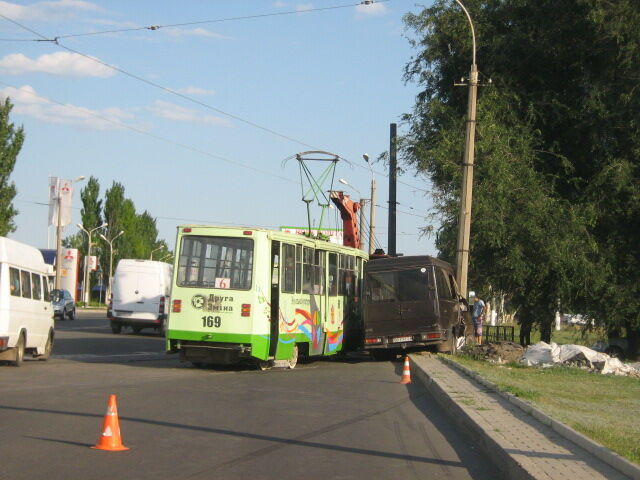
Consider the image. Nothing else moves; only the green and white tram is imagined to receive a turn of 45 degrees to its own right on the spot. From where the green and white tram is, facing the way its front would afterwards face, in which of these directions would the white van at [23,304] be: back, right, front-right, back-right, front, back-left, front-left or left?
back

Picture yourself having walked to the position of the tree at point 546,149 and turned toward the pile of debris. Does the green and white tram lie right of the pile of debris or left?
right

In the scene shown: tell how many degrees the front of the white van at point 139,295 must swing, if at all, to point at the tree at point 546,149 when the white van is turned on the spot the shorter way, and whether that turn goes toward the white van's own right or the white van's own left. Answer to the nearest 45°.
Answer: approximately 135° to the white van's own right

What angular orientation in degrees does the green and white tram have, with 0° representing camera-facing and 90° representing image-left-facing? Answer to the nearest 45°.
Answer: approximately 225°

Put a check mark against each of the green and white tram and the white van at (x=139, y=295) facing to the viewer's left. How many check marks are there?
0

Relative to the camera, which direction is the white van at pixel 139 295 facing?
away from the camera

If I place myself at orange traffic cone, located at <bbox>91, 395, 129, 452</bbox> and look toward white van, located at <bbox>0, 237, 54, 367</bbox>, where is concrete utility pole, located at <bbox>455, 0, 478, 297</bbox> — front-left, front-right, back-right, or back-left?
front-right
